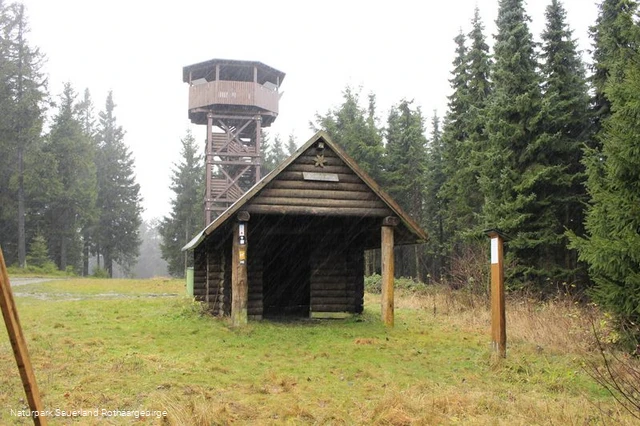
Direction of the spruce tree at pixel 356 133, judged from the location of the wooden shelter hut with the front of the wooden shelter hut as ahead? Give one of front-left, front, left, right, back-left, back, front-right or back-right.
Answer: back

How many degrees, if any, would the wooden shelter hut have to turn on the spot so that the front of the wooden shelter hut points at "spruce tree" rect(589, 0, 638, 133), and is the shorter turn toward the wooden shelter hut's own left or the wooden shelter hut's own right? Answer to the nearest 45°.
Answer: approximately 135° to the wooden shelter hut's own left

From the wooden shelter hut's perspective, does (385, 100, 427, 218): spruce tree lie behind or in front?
behind

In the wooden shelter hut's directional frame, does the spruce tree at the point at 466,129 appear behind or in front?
behind

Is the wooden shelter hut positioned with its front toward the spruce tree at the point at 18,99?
no

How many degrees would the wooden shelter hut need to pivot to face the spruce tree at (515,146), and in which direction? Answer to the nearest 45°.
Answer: approximately 135° to its left

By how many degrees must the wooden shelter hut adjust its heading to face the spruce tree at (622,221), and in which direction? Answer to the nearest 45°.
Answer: approximately 45° to its left

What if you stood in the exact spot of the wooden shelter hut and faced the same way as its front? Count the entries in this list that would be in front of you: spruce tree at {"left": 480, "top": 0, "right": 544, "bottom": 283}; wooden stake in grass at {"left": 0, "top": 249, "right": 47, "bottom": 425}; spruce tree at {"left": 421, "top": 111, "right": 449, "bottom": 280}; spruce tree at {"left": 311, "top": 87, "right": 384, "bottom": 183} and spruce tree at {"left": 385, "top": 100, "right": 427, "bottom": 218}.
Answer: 1

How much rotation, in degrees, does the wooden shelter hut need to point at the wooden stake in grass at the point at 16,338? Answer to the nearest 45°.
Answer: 0° — it already faces it

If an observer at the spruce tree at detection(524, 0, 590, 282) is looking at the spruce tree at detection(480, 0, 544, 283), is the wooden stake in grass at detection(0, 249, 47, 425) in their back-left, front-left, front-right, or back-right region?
front-left

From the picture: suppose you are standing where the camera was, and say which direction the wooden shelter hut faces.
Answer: facing the viewer

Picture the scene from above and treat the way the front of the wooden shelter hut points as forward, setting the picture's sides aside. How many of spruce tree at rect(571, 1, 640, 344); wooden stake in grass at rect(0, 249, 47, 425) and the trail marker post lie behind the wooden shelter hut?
0

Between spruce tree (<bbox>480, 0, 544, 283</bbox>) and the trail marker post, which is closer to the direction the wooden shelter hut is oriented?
the trail marker post

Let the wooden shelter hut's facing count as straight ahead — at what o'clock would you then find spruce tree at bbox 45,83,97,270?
The spruce tree is roughly at 5 o'clock from the wooden shelter hut.

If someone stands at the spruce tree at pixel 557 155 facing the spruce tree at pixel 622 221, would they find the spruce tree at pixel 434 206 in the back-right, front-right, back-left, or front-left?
back-right
